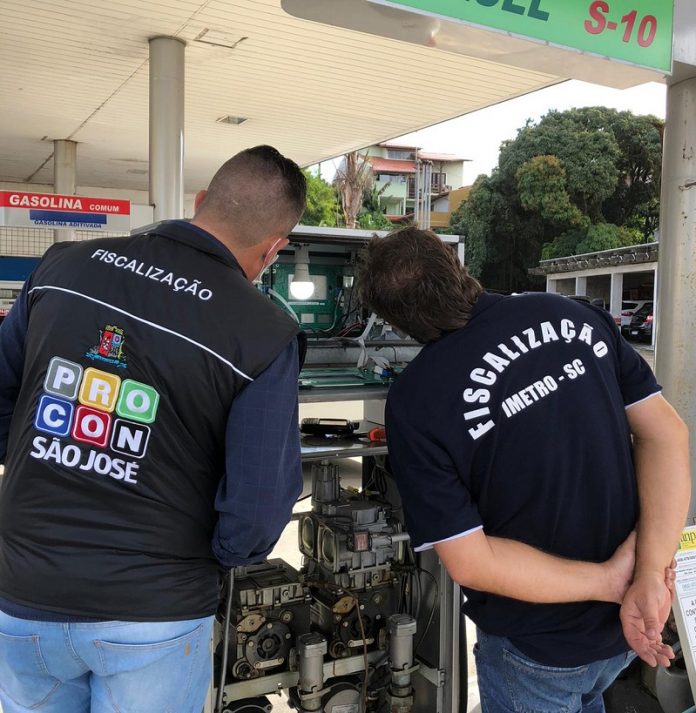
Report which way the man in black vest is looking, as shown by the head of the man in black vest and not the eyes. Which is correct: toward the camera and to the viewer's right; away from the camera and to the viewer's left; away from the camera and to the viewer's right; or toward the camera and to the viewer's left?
away from the camera and to the viewer's right

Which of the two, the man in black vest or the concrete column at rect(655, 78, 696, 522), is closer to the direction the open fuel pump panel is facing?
the man in black vest

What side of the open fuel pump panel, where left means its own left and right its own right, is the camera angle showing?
front

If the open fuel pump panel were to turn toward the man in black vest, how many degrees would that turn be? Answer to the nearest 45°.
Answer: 0° — it already faces them

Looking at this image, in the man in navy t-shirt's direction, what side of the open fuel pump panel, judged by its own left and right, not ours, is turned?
front

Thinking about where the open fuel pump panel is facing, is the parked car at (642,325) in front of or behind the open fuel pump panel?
behind

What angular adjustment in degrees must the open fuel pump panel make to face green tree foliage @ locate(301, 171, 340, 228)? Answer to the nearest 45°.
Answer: approximately 180°

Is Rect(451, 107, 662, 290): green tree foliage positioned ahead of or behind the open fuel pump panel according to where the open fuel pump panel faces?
behind

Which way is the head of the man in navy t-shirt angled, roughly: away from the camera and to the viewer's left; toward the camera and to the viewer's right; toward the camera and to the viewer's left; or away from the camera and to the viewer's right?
away from the camera and to the viewer's left
